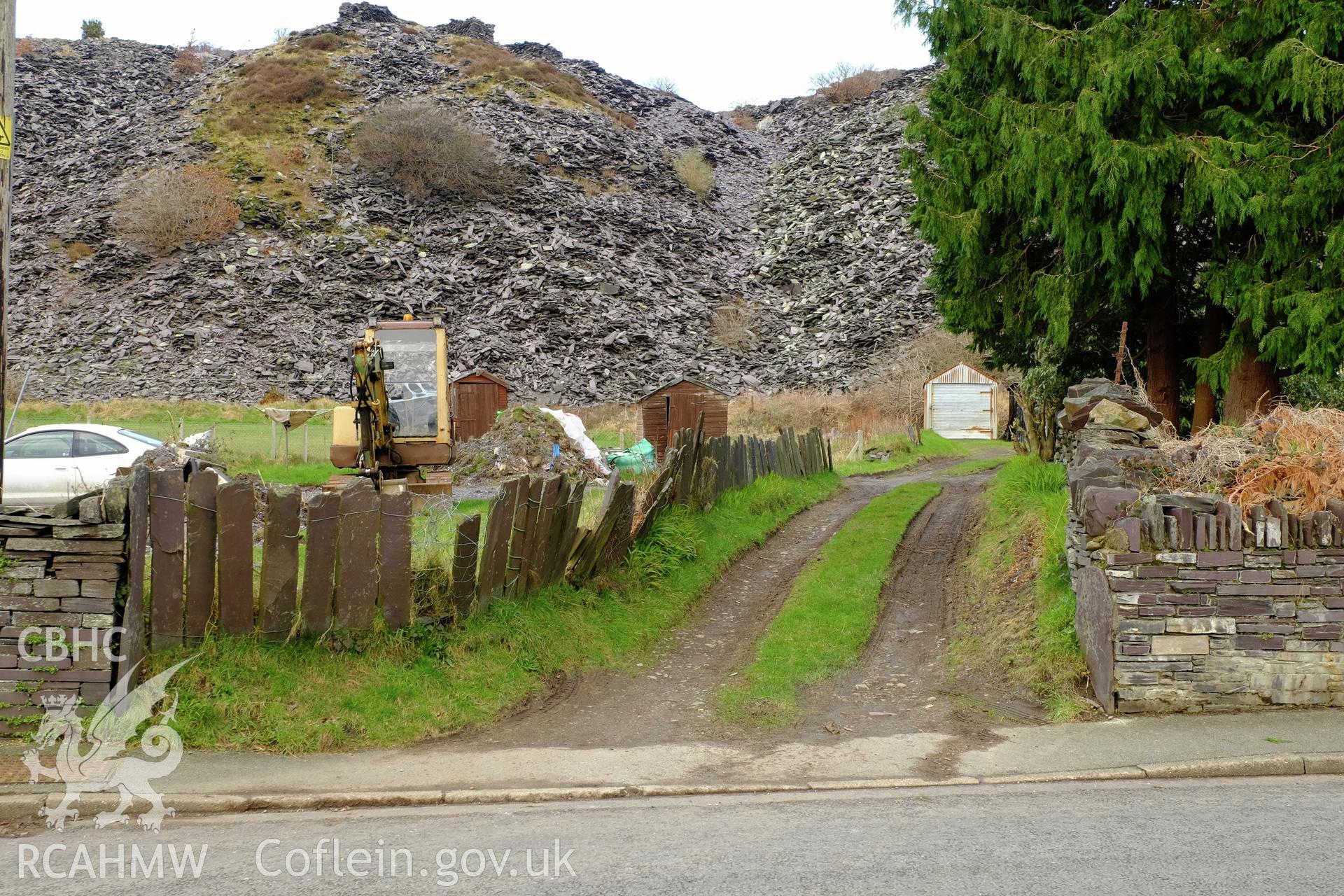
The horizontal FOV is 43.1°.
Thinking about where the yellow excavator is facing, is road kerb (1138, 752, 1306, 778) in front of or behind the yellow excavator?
in front

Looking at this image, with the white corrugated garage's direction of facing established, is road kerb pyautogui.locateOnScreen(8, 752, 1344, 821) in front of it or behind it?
in front

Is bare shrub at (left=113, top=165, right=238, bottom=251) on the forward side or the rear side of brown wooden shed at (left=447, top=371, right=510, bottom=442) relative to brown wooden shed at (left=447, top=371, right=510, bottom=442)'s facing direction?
on the rear side

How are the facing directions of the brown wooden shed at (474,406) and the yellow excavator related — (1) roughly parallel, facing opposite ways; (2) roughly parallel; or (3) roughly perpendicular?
roughly parallel

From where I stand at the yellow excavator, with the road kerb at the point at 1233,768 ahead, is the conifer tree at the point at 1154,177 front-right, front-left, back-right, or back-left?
front-left

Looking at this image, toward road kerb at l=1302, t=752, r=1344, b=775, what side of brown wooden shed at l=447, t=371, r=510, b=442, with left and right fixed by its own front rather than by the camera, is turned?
front

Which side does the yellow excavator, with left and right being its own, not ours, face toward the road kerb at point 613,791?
front

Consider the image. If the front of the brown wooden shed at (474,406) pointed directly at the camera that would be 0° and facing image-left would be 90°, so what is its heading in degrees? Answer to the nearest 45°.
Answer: approximately 0°

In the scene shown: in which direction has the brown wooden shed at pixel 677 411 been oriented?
toward the camera

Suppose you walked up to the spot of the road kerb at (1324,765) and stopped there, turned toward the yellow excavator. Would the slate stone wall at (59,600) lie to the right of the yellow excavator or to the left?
left

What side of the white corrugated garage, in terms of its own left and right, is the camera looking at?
front
